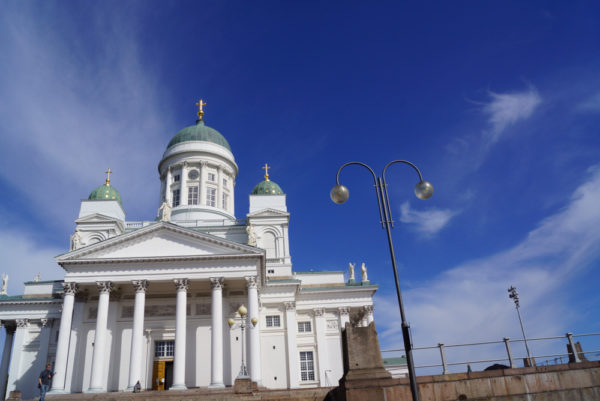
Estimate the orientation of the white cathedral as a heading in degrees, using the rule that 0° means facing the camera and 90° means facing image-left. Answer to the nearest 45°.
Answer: approximately 0°
